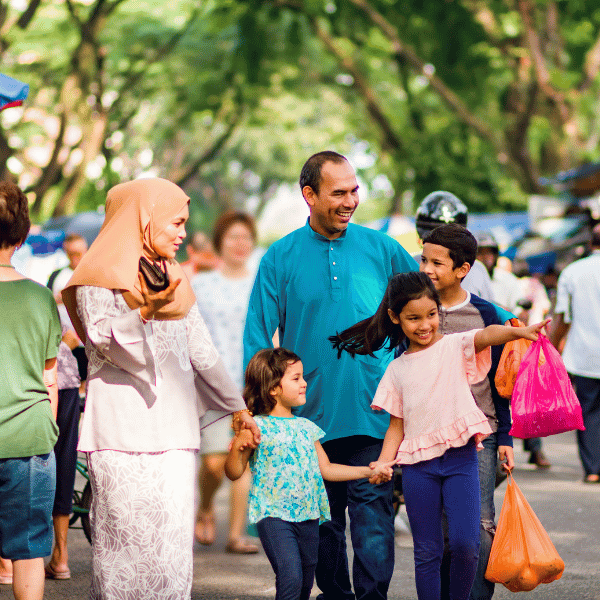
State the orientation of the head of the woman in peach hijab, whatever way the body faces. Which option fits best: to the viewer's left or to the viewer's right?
to the viewer's right

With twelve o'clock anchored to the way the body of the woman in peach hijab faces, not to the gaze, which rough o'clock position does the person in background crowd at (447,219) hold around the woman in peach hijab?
The person in background crowd is roughly at 9 o'clock from the woman in peach hijab.

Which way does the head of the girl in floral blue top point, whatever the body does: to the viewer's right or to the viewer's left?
to the viewer's right

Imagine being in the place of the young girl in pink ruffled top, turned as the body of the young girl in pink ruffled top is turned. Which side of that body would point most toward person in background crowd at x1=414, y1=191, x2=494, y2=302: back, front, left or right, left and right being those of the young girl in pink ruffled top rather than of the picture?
back

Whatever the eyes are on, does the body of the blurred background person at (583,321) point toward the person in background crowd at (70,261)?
no

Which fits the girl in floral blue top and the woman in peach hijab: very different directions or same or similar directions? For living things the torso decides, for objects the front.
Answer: same or similar directions

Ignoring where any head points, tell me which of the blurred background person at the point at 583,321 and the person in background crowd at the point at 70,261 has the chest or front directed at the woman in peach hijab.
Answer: the person in background crowd

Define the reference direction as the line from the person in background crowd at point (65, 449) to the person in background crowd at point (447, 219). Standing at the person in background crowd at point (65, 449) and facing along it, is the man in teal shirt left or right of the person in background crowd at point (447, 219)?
right

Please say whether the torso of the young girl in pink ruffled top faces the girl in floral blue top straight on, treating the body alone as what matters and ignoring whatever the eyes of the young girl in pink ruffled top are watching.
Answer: no

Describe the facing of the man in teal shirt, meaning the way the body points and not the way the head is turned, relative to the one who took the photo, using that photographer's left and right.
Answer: facing the viewer

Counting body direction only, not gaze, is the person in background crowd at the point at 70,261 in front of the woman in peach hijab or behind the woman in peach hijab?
behind

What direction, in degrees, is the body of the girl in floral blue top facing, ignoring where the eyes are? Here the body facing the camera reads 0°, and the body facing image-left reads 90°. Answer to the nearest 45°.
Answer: approximately 315°

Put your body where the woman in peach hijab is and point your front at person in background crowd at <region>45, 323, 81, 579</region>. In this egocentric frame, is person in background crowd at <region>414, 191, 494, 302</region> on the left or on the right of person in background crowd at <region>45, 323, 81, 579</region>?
right

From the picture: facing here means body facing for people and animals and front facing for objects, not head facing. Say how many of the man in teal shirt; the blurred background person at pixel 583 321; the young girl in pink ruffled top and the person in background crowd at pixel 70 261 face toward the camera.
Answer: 3

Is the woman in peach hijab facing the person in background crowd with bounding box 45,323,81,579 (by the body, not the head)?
no
